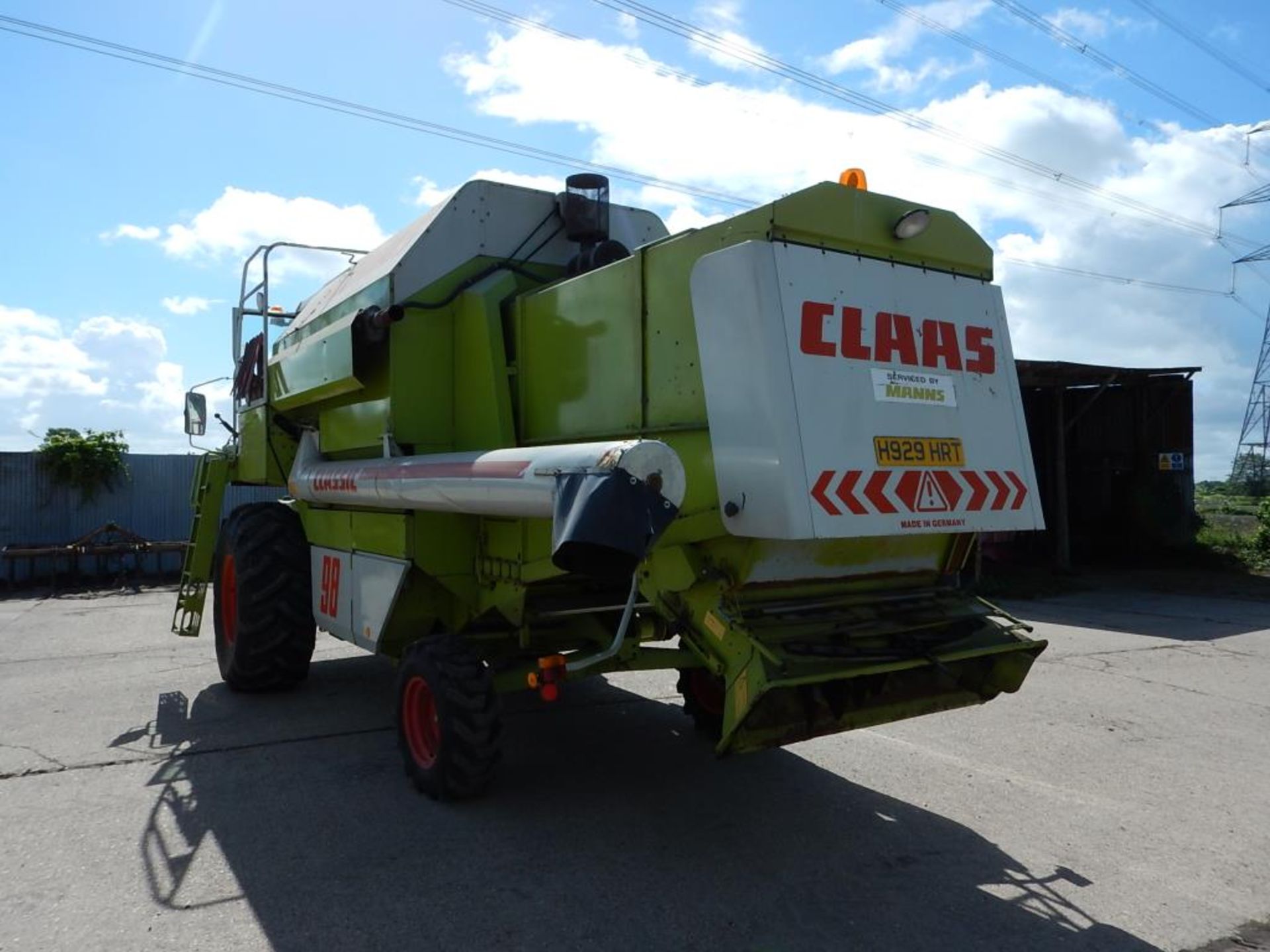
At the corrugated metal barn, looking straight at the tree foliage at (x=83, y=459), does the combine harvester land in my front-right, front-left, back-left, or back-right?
front-left

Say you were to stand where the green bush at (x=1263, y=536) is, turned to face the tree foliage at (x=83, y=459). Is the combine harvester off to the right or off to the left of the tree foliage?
left

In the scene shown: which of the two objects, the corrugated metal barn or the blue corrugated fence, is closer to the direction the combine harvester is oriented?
the blue corrugated fence

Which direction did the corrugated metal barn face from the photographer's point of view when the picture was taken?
facing the viewer

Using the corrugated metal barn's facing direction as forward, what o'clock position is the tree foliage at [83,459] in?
The tree foliage is roughly at 2 o'clock from the corrugated metal barn.

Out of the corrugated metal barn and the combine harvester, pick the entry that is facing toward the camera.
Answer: the corrugated metal barn

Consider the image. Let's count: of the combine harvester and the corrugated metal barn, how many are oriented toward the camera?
1

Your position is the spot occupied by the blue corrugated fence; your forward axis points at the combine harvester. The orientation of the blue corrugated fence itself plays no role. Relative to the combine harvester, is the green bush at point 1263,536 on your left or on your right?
left

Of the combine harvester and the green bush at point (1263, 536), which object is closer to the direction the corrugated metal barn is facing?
the combine harvester

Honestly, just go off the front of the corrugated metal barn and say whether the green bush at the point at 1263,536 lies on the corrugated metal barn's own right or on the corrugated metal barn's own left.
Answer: on the corrugated metal barn's own left

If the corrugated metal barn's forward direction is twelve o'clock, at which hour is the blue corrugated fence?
The blue corrugated fence is roughly at 2 o'clock from the corrugated metal barn.

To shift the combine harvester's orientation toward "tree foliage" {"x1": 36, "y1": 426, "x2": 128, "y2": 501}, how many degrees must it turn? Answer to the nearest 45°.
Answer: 0° — it already faces it

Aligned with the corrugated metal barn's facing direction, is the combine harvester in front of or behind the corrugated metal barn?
in front

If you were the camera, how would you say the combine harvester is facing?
facing away from the viewer and to the left of the viewer

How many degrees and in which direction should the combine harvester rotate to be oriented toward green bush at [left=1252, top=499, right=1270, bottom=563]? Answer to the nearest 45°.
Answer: approximately 90° to its right

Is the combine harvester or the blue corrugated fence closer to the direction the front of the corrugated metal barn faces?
the combine harvester
